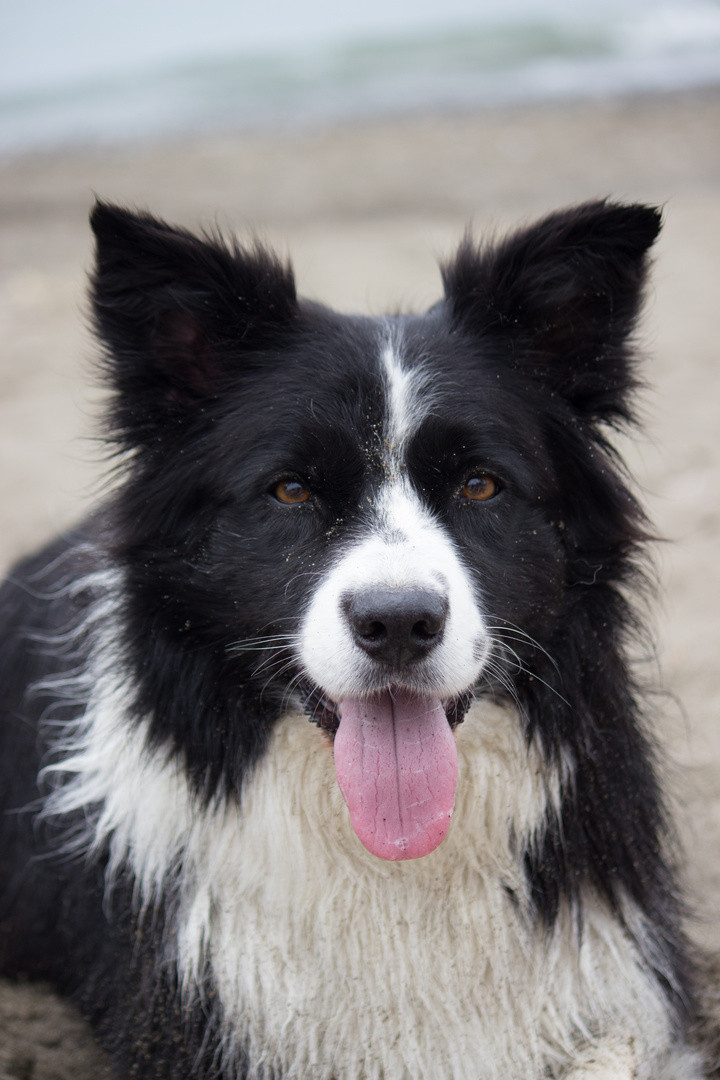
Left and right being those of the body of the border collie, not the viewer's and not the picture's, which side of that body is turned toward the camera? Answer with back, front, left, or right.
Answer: front
